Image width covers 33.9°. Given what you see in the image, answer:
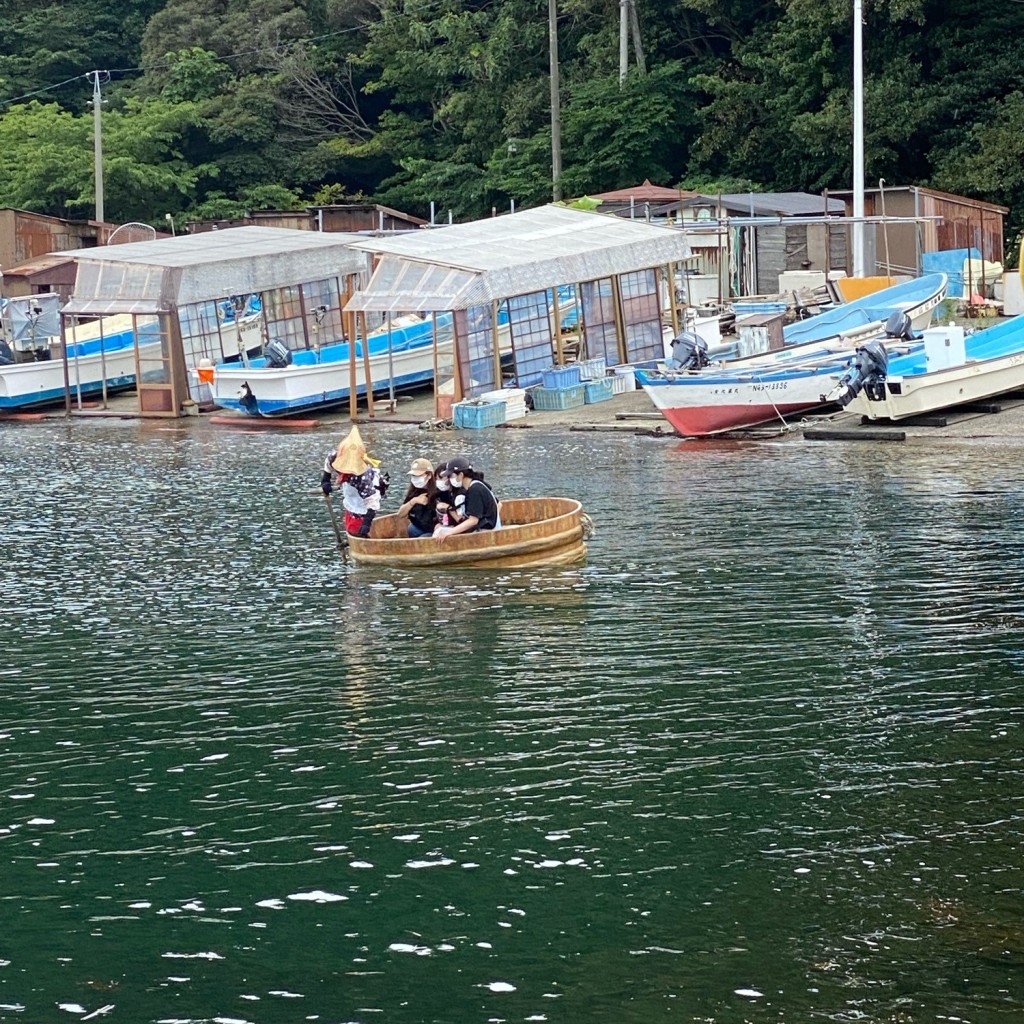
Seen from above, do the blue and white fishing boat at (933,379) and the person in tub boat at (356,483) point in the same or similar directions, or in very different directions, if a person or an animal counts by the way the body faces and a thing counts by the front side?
very different directions

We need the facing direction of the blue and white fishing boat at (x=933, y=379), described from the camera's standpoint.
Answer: facing away from the viewer and to the right of the viewer

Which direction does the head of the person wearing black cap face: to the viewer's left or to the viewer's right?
to the viewer's left

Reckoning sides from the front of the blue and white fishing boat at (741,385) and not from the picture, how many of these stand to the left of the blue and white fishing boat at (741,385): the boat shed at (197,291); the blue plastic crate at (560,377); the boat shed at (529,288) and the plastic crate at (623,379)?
0

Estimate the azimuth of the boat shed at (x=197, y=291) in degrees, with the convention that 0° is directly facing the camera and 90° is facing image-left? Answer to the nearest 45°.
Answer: approximately 45°

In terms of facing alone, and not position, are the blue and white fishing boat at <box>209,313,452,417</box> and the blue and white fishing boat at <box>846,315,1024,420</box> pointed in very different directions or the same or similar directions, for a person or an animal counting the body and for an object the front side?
same or similar directions

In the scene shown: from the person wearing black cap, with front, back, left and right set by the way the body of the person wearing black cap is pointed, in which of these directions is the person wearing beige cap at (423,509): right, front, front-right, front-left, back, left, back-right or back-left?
front-right

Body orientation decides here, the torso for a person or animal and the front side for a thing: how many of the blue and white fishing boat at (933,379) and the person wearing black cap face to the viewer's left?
1

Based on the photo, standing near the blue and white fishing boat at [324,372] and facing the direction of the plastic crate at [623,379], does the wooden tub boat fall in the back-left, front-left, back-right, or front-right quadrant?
front-right

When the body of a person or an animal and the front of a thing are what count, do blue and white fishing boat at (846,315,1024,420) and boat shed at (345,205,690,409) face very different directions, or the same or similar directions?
very different directions
